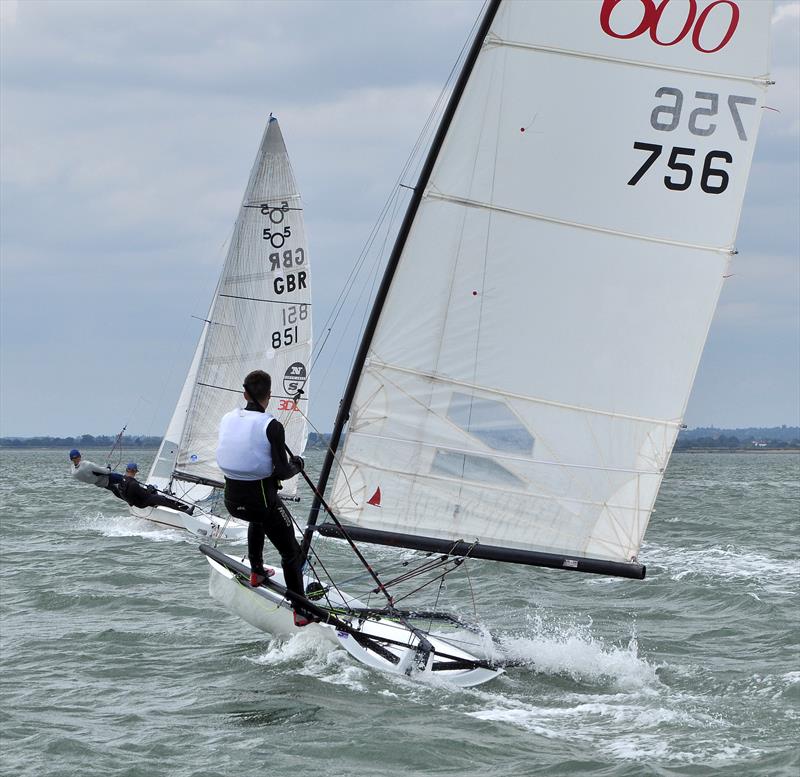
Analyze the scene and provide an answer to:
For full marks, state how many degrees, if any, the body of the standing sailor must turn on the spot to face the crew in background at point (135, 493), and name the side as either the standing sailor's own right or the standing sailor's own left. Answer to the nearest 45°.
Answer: approximately 45° to the standing sailor's own left

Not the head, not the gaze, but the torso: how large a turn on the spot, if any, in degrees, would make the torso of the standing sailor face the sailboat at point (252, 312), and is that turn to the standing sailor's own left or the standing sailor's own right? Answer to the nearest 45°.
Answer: approximately 45° to the standing sailor's own left

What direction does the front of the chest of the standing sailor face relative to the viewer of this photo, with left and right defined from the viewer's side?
facing away from the viewer and to the right of the viewer
